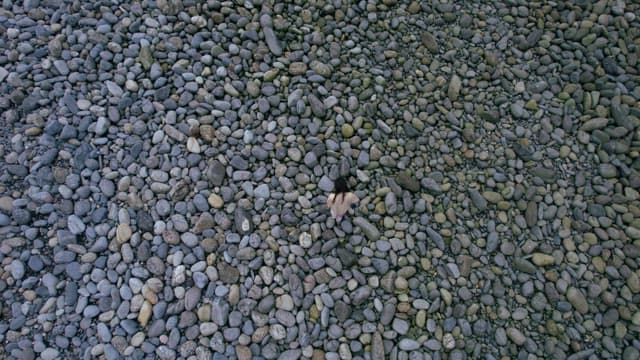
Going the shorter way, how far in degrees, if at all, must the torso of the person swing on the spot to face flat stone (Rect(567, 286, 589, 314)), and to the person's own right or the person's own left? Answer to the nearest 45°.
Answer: approximately 90° to the person's own right

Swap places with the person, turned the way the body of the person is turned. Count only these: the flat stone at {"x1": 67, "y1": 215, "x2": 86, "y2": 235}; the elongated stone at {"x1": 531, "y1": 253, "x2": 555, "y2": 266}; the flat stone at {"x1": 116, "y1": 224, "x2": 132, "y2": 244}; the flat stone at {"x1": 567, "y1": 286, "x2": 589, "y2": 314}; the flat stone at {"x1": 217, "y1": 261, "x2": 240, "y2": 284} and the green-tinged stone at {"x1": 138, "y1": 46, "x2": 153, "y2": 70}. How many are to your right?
2

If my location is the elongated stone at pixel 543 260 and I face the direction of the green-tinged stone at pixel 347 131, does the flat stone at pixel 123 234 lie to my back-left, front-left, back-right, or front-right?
front-left

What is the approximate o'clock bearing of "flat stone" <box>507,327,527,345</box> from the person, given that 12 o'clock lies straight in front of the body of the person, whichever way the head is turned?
The flat stone is roughly at 4 o'clock from the person.

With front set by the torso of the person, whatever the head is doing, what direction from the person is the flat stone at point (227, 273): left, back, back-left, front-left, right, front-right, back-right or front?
back-left

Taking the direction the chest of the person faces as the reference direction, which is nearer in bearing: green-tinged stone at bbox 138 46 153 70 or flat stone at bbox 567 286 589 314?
the green-tinged stone

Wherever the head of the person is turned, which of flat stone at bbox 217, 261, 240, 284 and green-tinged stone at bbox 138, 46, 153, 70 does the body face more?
the green-tinged stone

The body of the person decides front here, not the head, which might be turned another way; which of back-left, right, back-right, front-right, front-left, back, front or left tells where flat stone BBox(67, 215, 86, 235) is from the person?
left

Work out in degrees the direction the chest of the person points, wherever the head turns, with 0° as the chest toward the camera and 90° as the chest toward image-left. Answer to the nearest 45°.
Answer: approximately 180°

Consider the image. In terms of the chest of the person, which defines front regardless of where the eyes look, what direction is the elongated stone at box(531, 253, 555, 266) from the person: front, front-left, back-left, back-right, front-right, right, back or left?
right
